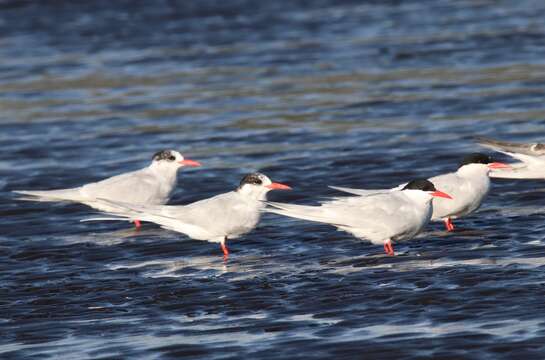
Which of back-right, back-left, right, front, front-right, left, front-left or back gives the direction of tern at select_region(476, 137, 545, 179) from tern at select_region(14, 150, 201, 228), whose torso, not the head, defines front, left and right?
front

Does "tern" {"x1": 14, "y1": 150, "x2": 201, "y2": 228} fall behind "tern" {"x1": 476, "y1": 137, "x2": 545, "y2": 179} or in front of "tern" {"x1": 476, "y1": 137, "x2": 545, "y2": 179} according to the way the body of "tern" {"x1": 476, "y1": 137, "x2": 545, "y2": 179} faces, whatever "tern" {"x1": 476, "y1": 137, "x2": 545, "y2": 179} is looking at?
behind

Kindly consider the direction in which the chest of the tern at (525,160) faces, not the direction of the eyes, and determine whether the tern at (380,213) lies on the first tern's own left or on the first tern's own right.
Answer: on the first tern's own right

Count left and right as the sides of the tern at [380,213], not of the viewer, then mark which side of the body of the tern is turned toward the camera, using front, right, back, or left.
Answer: right

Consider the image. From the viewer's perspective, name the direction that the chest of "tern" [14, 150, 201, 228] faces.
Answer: to the viewer's right

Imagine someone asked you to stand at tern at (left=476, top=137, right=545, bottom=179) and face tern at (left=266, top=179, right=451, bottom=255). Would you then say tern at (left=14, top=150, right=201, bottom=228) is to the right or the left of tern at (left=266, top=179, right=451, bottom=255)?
right

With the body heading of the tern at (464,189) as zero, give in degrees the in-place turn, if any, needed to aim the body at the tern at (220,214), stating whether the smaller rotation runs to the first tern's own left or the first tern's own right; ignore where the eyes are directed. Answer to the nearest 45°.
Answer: approximately 180°

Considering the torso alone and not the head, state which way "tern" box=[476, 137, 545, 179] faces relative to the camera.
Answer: to the viewer's right

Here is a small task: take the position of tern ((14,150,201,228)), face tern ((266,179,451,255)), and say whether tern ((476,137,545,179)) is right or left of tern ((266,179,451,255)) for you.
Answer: left

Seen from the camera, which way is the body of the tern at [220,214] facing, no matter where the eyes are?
to the viewer's right

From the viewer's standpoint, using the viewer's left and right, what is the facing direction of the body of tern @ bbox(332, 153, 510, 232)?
facing to the right of the viewer

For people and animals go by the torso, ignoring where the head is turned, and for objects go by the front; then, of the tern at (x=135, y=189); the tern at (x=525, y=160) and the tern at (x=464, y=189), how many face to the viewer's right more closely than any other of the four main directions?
3
